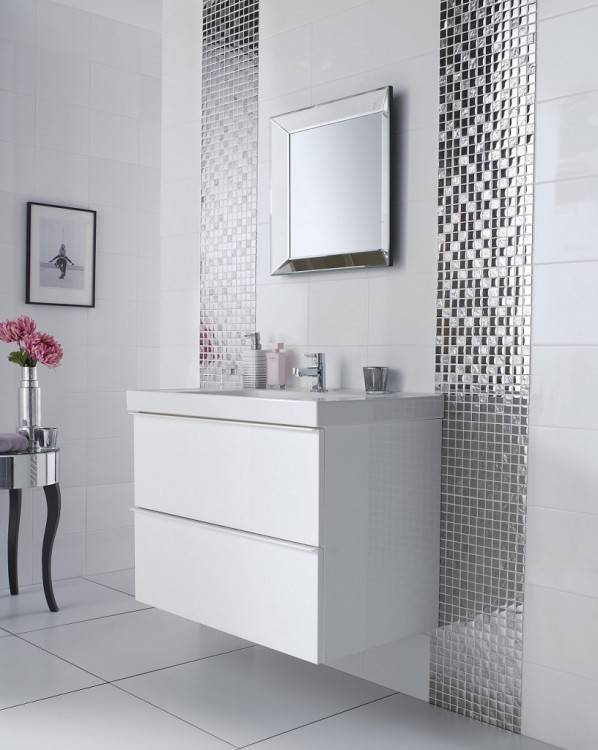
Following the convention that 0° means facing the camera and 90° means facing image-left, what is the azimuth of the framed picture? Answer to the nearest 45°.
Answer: approximately 315°

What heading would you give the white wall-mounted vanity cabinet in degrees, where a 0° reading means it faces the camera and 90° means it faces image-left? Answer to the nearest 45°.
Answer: approximately 45°

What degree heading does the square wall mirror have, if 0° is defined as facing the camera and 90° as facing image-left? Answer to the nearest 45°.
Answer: approximately 45°

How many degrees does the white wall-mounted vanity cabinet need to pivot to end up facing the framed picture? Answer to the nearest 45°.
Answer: approximately 90° to its right

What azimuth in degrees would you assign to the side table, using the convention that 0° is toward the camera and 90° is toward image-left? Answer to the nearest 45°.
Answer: approximately 315°

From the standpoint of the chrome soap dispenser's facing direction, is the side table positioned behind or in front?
in front

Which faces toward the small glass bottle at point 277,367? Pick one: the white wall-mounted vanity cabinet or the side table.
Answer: the side table

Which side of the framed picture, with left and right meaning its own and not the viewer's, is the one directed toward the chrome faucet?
front

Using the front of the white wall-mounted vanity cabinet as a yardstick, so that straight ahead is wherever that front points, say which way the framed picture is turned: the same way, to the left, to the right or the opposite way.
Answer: to the left

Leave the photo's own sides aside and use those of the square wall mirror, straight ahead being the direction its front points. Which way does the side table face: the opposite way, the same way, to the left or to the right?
to the left
